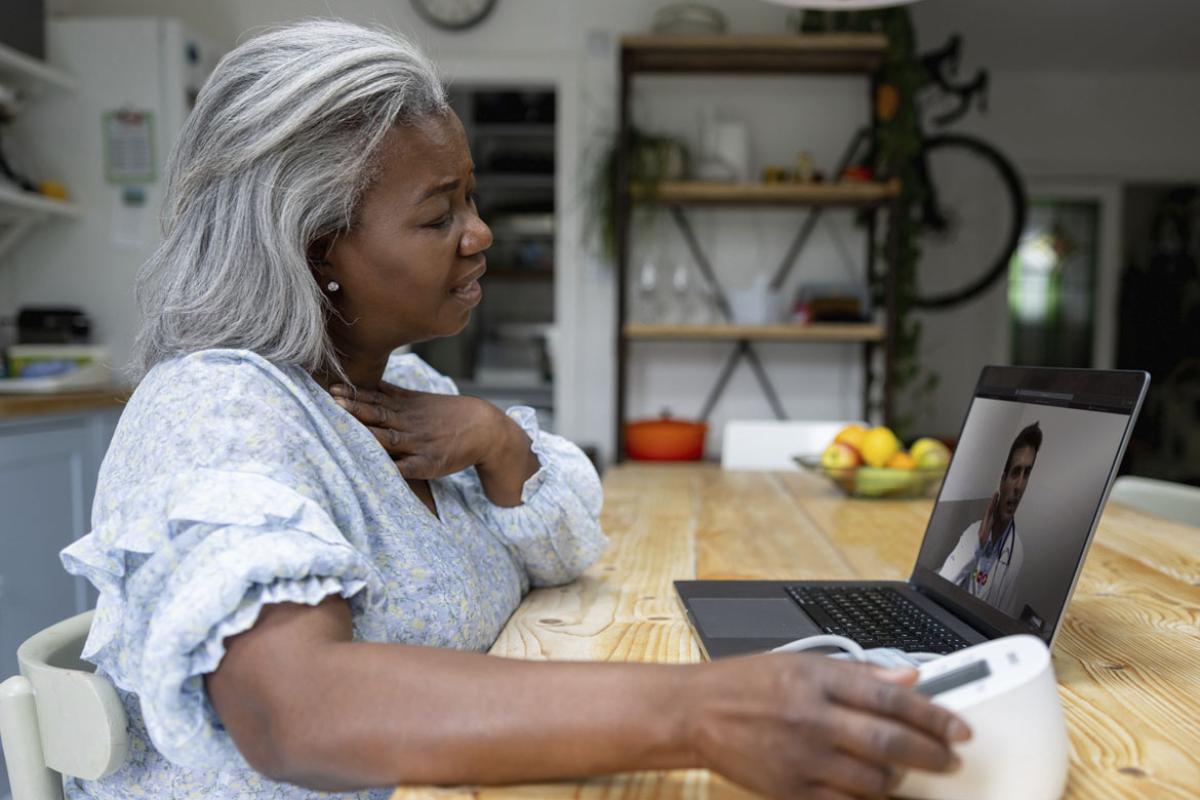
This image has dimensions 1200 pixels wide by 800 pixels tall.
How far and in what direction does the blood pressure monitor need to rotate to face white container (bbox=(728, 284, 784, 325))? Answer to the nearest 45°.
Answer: approximately 90° to its right

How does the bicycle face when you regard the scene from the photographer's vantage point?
facing to the right of the viewer

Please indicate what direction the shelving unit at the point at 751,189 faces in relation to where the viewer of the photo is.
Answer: facing the viewer

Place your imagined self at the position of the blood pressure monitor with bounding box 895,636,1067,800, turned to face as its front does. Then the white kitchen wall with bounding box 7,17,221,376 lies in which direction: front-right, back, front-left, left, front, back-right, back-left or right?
front-right

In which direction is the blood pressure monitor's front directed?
to the viewer's left

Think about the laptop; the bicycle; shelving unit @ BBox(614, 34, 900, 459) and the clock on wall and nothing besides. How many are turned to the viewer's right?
1

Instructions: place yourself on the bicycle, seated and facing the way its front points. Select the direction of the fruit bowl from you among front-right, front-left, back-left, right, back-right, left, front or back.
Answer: right

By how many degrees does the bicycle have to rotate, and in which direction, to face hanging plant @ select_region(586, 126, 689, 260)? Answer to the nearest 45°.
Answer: approximately 135° to its right

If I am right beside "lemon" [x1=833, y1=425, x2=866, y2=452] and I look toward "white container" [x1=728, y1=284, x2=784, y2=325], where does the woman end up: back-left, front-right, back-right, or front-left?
back-left

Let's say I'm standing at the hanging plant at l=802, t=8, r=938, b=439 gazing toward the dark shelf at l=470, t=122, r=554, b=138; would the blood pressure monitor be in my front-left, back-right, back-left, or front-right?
back-left

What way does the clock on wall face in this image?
toward the camera

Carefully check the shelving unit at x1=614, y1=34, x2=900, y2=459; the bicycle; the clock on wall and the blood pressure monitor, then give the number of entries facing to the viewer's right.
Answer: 1

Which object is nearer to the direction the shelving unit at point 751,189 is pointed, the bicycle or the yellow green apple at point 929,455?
the yellow green apple

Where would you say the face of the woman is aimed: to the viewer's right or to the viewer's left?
to the viewer's right
